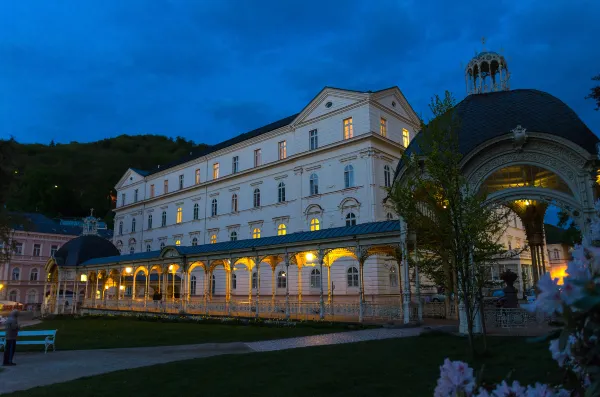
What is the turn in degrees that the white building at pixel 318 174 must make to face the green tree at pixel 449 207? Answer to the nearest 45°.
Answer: approximately 45° to its left

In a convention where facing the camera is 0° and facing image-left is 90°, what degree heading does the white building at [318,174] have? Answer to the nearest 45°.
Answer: approximately 45°
